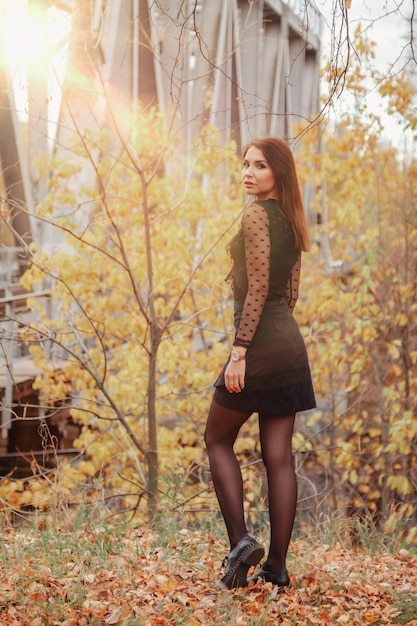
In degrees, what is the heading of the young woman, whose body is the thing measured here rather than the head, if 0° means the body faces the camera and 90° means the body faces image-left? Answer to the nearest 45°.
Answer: approximately 135°

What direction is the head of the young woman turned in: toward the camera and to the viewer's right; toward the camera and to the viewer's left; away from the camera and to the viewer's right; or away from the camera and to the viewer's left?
toward the camera and to the viewer's left
